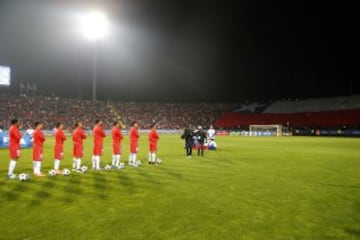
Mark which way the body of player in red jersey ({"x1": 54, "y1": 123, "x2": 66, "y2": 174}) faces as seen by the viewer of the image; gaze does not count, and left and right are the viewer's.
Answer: facing to the right of the viewer

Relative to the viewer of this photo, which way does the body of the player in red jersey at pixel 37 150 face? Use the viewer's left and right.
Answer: facing to the right of the viewer

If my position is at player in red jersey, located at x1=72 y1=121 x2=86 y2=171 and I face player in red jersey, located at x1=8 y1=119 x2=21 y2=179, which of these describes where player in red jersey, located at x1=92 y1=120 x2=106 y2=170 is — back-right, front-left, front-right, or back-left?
back-left
